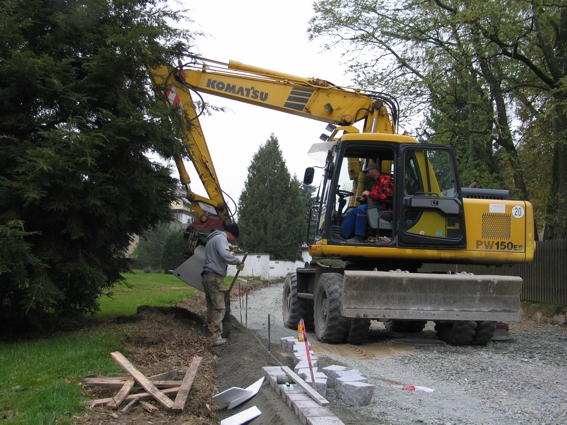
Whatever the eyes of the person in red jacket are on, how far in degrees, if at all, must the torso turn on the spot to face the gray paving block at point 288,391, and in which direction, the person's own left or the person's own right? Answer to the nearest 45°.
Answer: approximately 90° to the person's own left

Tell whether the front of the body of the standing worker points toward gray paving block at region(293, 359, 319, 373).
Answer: no

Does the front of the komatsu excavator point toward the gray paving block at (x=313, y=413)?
no

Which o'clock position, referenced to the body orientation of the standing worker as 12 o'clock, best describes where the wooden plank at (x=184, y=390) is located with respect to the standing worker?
The wooden plank is roughly at 3 o'clock from the standing worker.

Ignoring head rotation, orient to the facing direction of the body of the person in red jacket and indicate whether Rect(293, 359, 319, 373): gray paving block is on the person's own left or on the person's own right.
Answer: on the person's own left

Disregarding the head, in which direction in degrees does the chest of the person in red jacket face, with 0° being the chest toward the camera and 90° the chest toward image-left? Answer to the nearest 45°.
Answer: approximately 90°

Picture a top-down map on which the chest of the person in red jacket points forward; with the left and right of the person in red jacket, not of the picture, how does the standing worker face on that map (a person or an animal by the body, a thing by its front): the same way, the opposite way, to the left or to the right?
the opposite way

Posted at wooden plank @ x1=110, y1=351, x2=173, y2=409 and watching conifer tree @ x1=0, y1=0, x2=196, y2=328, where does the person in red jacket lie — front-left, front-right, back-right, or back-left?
front-right

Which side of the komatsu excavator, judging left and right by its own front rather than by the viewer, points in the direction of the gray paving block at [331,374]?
left

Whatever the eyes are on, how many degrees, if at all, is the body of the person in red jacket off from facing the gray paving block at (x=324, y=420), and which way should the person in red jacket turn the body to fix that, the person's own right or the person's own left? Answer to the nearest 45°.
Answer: approximately 90° to the person's own left

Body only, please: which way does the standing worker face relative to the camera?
to the viewer's right

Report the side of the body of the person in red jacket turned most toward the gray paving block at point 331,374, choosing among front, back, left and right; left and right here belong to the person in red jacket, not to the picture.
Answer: left

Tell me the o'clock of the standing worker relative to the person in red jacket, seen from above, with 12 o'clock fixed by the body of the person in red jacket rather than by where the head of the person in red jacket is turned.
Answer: The standing worker is roughly at 12 o'clock from the person in red jacket.

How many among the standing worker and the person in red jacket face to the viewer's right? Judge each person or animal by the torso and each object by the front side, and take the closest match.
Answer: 1
